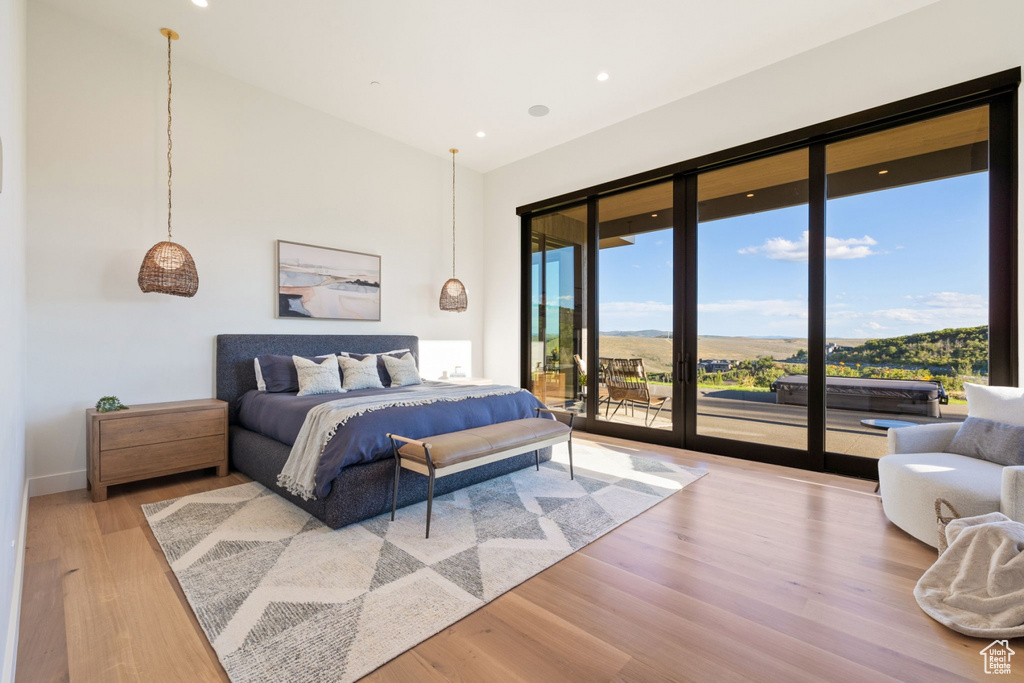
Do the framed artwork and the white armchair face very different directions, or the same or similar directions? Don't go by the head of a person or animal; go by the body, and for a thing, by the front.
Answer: very different directions

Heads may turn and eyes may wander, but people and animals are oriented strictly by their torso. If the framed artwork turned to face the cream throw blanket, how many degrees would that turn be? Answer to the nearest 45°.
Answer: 0° — it already faces it

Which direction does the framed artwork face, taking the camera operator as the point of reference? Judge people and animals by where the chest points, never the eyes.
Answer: facing the viewer and to the right of the viewer

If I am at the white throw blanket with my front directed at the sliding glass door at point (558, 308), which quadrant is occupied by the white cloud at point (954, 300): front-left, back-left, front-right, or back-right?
front-right

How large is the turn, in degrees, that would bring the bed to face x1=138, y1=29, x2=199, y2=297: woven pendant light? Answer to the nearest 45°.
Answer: approximately 135° to its right

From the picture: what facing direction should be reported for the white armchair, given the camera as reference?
facing the viewer and to the left of the viewer

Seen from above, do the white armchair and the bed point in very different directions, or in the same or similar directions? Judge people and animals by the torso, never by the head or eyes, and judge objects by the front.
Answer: very different directions

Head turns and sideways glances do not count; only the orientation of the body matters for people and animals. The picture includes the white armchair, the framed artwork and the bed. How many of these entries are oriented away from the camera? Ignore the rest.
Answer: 0
